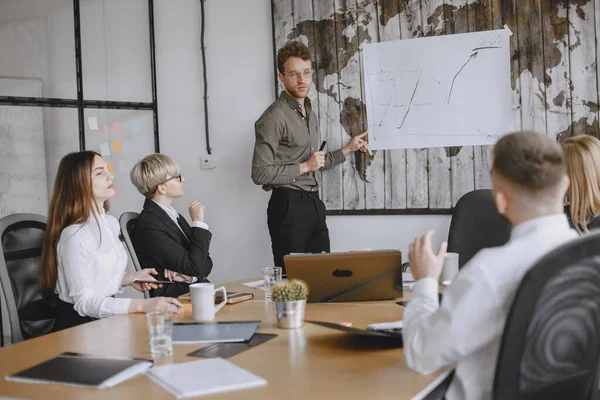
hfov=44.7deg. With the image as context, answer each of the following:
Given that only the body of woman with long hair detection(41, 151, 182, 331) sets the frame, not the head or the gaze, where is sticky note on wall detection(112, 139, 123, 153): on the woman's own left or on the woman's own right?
on the woman's own left

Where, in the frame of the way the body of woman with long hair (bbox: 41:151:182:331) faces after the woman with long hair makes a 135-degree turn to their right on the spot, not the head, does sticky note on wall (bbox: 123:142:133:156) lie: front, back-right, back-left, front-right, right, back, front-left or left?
back-right

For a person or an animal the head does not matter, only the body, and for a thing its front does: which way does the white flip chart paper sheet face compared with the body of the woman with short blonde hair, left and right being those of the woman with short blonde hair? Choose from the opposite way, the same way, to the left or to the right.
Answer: to the right

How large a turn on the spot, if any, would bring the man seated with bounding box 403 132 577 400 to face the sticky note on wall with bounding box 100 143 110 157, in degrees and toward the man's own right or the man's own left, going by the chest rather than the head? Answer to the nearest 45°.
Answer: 0° — they already face it

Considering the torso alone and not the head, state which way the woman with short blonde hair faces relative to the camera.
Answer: to the viewer's right

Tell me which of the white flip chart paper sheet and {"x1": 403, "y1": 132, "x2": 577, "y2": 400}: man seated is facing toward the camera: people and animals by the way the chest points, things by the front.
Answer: the white flip chart paper sheet

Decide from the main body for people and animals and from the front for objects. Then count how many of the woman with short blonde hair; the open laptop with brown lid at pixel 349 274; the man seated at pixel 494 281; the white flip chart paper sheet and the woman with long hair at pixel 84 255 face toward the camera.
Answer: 1

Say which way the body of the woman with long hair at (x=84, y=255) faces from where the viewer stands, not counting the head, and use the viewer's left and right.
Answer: facing to the right of the viewer

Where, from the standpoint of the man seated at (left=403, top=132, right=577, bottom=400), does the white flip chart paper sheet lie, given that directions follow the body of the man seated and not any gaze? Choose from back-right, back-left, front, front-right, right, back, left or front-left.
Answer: front-right

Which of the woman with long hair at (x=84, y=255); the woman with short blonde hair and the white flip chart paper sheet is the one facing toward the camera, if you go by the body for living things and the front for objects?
the white flip chart paper sheet

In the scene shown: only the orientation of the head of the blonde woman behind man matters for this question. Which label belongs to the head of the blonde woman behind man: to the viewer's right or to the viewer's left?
to the viewer's left

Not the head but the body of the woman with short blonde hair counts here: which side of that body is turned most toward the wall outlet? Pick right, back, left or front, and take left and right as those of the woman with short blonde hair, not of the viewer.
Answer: left

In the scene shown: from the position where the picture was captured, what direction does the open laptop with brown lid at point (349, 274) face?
facing away from the viewer

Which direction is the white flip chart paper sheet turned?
toward the camera

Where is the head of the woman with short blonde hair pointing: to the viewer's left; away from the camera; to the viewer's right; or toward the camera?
to the viewer's right

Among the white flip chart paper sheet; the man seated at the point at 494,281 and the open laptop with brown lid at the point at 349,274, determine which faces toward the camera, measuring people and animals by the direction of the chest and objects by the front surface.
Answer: the white flip chart paper sheet

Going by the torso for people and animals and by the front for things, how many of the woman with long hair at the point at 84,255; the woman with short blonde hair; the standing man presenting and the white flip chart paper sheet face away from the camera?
0

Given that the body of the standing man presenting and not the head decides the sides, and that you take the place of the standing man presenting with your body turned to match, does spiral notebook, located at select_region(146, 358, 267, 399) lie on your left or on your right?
on your right

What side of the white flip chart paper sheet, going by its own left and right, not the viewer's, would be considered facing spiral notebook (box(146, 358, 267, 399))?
front

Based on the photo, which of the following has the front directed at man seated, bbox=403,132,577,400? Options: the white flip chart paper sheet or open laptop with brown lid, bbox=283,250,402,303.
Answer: the white flip chart paper sheet
